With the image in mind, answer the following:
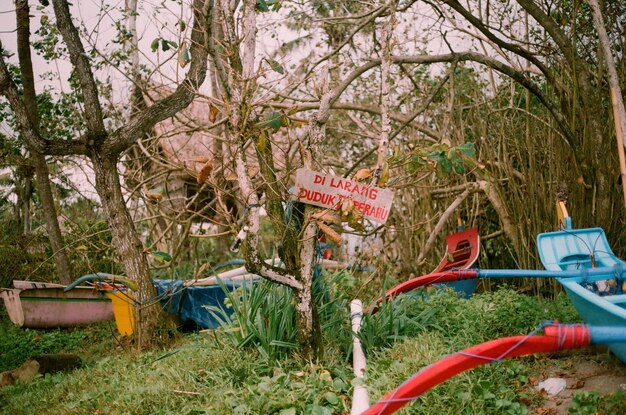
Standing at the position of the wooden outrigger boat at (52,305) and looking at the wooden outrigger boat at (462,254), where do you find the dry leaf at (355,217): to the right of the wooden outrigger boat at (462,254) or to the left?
right

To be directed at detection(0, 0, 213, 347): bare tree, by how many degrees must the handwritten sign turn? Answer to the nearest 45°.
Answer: approximately 135° to its right

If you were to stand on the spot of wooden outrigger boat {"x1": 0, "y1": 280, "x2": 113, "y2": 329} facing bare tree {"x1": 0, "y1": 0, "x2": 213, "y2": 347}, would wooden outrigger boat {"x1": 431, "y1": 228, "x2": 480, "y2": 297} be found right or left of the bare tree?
left

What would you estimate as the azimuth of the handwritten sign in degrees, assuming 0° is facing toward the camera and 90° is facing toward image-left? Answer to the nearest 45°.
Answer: approximately 0°

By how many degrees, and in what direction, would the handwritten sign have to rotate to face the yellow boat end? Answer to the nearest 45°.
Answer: approximately 135° to its right

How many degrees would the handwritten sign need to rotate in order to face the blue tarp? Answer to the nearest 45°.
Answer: approximately 135° to its right
